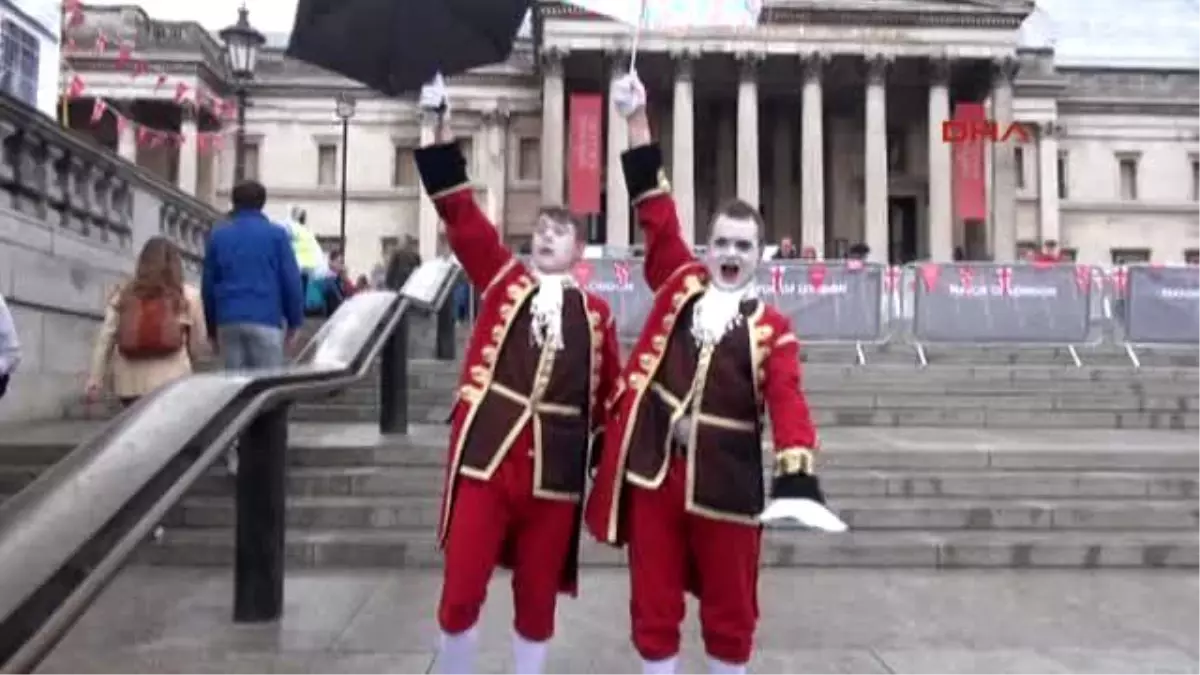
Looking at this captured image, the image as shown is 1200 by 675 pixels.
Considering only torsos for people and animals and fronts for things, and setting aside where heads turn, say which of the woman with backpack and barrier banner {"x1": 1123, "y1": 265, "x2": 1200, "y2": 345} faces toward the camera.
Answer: the barrier banner

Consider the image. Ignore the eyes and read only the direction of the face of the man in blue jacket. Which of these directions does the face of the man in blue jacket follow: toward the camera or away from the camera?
away from the camera

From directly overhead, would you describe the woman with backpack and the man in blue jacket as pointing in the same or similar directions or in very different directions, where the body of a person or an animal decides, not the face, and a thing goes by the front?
same or similar directions

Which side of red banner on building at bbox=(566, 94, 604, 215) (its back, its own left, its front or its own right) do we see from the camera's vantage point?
front

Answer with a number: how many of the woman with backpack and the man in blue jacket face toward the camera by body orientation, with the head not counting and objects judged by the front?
0

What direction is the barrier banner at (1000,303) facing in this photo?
toward the camera

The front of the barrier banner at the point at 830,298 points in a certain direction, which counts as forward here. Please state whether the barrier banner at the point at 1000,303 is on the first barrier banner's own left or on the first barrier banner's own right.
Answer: on the first barrier banner's own left

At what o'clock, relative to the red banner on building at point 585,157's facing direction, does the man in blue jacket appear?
The man in blue jacket is roughly at 12 o'clock from the red banner on building.

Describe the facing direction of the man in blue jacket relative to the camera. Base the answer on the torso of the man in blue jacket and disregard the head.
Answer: away from the camera

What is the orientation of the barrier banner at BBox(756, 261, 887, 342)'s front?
toward the camera

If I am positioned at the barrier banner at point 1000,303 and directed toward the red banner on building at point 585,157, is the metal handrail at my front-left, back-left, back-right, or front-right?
back-left

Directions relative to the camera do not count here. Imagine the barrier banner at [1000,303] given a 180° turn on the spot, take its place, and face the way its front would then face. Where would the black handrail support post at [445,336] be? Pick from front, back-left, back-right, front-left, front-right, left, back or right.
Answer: back-left

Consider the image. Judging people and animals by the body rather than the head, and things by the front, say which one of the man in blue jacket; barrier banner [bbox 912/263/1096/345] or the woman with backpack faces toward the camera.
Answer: the barrier banner

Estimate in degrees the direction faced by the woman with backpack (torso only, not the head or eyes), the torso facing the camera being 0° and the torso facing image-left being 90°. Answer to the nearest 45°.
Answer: approximately 180°

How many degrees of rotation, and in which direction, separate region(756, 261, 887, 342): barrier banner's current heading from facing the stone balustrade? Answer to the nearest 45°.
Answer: approximately 45° to its right

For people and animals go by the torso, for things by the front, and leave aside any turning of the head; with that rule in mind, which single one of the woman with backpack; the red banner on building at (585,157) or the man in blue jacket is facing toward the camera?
the red banner on building

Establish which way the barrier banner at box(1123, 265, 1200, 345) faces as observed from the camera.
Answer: facing the viewer

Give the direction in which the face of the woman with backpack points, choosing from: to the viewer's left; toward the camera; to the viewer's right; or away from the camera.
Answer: away from the camera
